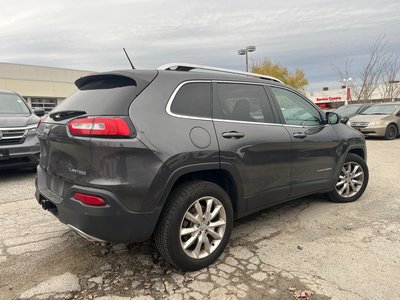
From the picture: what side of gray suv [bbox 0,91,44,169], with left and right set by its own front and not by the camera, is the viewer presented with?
front

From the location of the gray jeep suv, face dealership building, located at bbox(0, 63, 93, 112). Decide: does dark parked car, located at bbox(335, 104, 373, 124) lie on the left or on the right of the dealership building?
right

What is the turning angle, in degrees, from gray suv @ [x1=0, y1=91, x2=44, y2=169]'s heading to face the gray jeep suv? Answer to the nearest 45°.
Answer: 0° — it already faces it

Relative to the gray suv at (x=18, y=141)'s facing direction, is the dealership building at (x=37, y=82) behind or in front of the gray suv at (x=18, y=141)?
behind

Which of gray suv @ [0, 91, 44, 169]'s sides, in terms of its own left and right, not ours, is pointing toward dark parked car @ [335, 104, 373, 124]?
left

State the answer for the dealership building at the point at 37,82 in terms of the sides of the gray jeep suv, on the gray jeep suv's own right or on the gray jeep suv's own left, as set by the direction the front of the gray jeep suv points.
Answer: on the gray jeep suv's own left

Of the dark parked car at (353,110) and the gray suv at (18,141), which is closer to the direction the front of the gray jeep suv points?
the dark parked car

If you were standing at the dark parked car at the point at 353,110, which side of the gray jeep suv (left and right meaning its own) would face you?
front

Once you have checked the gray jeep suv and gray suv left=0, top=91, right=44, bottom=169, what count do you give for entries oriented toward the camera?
1

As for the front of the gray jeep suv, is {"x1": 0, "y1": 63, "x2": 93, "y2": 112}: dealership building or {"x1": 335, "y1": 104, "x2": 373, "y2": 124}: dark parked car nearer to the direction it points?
the dark parked car

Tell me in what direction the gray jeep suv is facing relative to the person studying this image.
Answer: facing away from the viewer and to the right of the viewer

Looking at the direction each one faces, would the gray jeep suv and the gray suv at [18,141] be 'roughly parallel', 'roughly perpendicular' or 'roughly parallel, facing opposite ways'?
roughly perpendicular

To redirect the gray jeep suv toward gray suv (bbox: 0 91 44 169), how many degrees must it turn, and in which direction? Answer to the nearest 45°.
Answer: approximately 90° to its left
